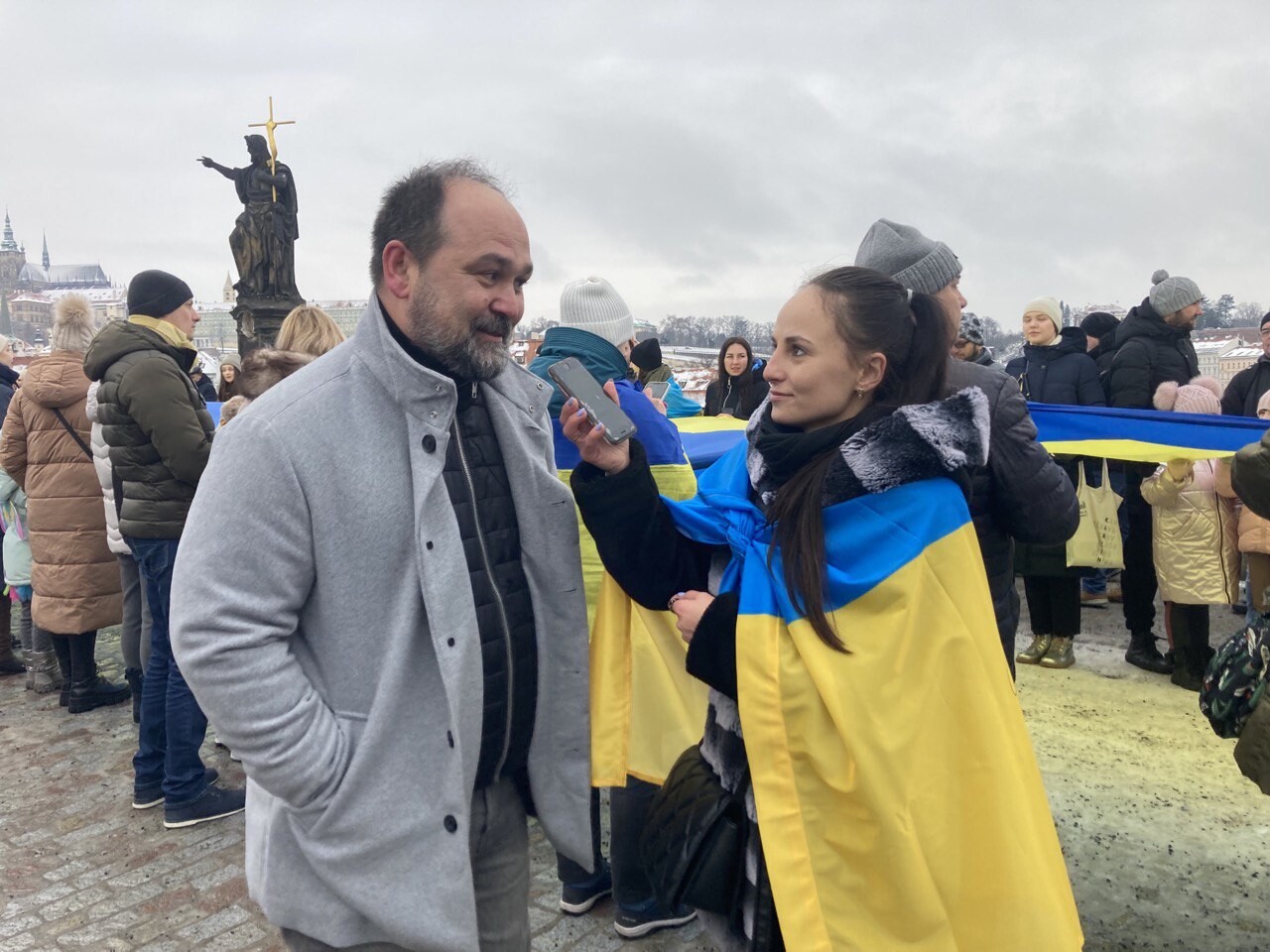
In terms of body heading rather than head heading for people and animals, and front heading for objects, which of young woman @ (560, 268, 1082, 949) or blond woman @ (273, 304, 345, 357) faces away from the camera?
blond woman @ (273, 304, 345, 357)

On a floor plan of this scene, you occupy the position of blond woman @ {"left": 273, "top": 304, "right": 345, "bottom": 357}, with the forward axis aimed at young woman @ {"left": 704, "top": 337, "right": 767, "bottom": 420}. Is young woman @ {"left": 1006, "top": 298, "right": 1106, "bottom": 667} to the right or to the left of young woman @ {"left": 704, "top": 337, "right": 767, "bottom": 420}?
right

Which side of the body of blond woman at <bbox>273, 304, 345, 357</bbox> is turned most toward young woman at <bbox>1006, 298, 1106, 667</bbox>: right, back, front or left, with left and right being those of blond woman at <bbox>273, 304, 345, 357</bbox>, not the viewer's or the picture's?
right

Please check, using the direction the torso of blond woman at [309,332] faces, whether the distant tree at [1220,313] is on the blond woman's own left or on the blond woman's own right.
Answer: on the blond woman's own right

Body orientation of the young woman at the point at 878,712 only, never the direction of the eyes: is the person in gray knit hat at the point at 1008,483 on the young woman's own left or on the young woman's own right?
on the young woman's own right

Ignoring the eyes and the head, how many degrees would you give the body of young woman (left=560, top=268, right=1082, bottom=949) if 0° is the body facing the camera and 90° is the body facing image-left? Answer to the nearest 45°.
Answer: approximately 90°

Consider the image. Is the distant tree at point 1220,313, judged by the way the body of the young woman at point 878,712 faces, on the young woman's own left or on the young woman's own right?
on the young woman's own right

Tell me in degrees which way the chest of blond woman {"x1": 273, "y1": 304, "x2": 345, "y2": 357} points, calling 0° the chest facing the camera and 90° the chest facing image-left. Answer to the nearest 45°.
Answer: approximately 180°

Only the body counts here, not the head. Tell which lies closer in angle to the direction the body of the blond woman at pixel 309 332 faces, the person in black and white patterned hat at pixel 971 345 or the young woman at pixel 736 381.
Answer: the young woman

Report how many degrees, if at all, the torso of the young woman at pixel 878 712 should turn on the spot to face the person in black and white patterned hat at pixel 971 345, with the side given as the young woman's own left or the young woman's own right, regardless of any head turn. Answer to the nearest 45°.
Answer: approximately 90° to the young woman's own right

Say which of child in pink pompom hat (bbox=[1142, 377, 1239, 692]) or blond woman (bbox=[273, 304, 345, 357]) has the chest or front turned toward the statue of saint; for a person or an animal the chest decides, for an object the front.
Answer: the blond woman
